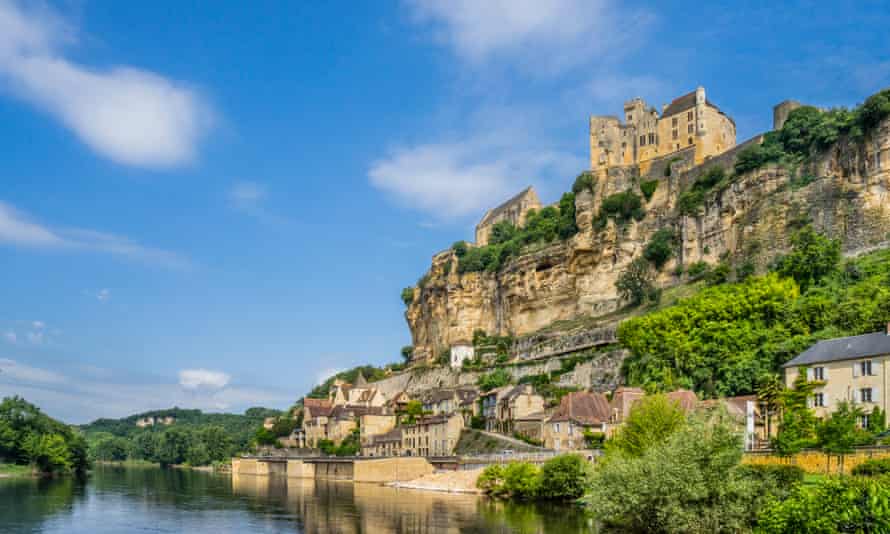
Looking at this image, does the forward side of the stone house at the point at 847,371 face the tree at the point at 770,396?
no

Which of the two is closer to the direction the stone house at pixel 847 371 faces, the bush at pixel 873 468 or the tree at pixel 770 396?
the bush

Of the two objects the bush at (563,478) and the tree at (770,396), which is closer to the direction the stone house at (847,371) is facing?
the bush

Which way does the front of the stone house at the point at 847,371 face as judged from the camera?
facing the viewer and to the left of the viewer

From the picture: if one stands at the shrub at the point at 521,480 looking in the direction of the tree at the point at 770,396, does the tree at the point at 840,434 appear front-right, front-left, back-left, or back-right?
front-right

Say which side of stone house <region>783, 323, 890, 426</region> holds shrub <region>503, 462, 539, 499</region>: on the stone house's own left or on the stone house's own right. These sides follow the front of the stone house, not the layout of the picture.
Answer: on the stone house's own right

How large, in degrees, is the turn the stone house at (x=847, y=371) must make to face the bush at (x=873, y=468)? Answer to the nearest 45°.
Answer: approximately 45° to its left

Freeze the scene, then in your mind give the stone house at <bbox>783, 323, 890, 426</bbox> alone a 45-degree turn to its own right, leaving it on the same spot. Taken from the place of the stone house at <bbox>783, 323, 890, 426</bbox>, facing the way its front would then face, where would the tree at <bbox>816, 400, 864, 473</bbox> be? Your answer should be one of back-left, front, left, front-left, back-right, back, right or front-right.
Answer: left
